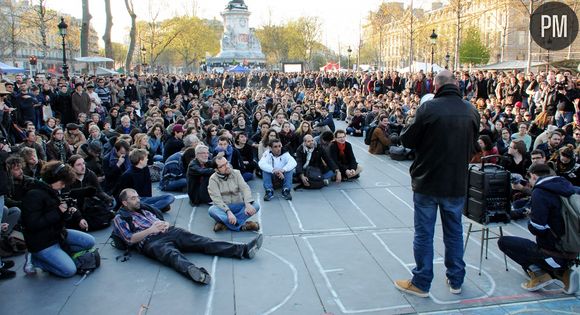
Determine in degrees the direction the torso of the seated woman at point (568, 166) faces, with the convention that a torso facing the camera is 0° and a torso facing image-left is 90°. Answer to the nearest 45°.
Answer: approximately 45°

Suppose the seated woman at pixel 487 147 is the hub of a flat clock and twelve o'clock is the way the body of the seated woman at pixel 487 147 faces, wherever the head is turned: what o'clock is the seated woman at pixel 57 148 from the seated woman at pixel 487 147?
the seated woman at pixel 57 148 is roughly at 1 o'clock from the seated woman at pixel 487 147.

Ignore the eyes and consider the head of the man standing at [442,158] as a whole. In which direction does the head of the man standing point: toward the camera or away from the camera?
away from the camera

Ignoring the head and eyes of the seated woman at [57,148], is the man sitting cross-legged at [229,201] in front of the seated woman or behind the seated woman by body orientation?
in front

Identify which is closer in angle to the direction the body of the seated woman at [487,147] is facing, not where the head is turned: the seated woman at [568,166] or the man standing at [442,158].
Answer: the man standing

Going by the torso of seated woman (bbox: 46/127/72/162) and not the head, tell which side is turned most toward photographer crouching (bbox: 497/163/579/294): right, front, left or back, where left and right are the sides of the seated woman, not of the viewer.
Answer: front

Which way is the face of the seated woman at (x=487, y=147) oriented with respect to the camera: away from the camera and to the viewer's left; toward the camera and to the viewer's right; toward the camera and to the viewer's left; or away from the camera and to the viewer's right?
toward the camera and to the viewer's left

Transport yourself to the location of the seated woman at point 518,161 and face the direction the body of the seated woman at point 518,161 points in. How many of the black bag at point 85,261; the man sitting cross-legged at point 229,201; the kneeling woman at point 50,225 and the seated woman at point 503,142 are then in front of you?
3

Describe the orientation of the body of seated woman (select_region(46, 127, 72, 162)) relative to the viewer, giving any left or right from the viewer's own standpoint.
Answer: facing the viewer and to the right of the viewer

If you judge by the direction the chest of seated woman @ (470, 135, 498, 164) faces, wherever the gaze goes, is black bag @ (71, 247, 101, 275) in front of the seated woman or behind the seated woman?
in front

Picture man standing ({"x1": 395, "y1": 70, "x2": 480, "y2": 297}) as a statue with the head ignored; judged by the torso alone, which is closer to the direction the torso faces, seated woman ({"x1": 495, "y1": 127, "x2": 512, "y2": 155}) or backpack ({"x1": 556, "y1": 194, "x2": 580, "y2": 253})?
the seated woman

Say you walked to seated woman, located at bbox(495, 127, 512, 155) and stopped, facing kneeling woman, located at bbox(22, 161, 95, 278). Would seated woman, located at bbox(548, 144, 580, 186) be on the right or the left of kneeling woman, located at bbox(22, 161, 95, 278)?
left
